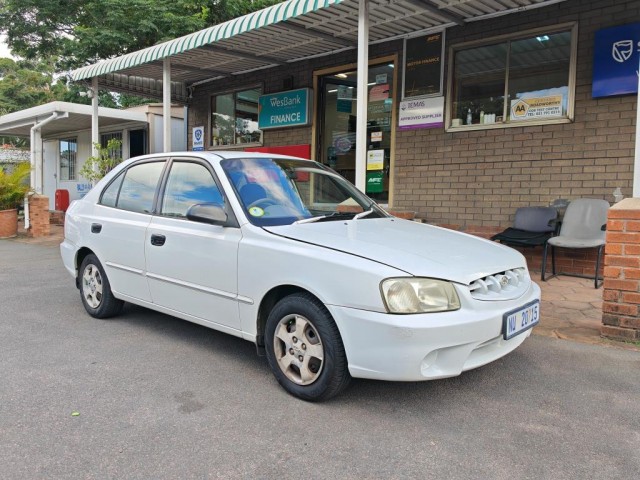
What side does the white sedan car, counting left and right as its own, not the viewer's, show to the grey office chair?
left

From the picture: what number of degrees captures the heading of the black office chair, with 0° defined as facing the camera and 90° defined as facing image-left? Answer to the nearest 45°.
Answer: approximately 45°

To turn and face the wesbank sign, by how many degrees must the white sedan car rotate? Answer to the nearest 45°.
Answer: approximately 135° to its left

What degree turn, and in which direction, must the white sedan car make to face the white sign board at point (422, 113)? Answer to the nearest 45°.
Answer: approximately 135° to its left

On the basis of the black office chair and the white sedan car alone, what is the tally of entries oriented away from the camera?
0

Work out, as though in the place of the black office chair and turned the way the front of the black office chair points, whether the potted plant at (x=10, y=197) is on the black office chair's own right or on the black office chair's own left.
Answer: on the black office chair's own right

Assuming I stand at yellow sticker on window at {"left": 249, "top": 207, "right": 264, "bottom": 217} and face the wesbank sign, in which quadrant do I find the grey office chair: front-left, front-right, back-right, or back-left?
front-right

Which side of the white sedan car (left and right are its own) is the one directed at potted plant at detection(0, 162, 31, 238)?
back

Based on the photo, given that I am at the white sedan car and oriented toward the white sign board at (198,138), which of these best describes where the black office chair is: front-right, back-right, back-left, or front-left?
front-right

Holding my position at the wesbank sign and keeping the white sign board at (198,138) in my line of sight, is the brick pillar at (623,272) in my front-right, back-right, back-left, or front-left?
back-left

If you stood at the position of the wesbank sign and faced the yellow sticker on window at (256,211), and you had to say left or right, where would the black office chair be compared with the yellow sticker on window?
left

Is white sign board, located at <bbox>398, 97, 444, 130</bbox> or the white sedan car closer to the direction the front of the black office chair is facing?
the white sedan car

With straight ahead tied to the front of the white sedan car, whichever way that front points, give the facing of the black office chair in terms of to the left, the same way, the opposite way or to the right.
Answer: to the right

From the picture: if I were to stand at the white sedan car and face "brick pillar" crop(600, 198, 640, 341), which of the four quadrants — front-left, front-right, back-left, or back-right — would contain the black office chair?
front-left
